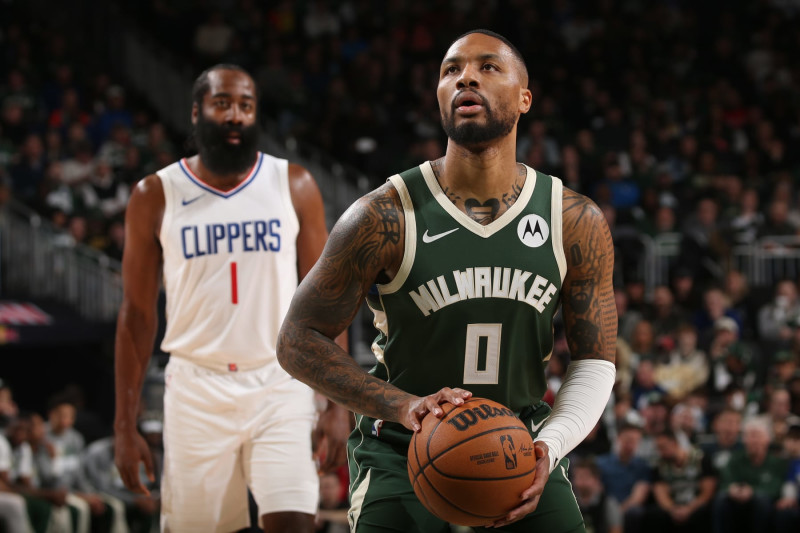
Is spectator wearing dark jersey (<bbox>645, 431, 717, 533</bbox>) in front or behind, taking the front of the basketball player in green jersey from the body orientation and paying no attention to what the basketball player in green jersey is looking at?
behind

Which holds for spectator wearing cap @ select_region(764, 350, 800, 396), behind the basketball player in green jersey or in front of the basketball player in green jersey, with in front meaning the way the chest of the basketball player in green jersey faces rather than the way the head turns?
behind

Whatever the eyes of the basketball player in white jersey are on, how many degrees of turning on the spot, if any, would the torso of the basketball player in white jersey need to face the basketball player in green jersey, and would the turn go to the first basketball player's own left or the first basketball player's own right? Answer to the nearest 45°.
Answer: approximately 45° to the first basketball player's own left

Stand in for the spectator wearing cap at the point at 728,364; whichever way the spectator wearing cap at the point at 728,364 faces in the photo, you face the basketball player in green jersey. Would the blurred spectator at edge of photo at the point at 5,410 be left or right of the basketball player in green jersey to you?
right

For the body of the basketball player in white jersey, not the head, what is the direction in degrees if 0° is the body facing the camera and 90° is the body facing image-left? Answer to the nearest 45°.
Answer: approximately 0°

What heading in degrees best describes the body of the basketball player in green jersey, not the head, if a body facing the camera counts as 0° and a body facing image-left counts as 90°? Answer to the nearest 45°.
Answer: approximately 0°

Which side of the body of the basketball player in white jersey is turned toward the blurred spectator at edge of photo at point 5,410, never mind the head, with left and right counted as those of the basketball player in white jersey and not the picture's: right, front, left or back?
back

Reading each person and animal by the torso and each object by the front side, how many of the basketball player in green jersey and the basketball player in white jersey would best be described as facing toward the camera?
2

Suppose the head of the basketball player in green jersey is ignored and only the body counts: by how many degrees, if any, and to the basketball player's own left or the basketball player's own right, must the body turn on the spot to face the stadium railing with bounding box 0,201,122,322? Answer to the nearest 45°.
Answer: approximately 135° to the basketball player's own right

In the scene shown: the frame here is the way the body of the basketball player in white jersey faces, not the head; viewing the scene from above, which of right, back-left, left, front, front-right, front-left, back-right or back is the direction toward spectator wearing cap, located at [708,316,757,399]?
back-left

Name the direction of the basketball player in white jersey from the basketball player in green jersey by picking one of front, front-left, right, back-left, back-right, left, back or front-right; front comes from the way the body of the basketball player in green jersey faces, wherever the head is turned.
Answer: back-right
